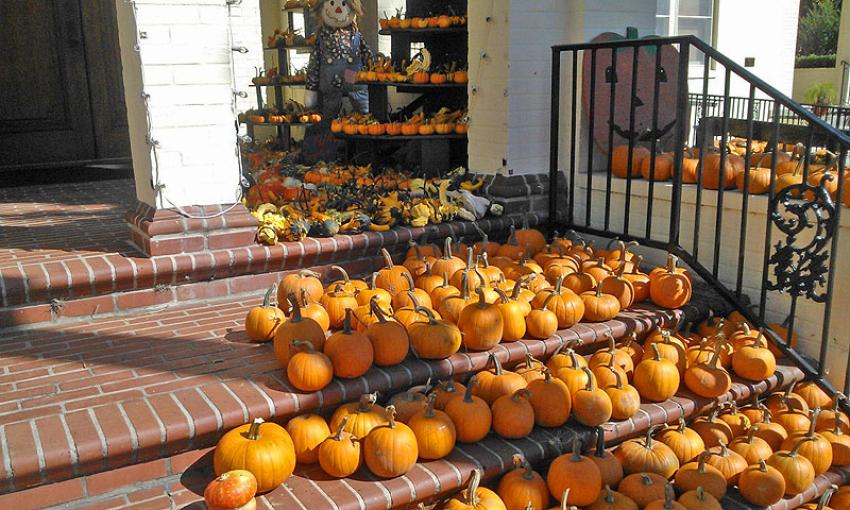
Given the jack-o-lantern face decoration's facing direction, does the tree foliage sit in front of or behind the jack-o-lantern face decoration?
behind

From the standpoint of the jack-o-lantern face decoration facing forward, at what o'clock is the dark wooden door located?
The dark wooden door is roughly at 3 o'clock from the jack-o-lantern face decoration.

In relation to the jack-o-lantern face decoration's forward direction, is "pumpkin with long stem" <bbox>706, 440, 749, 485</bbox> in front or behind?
in front

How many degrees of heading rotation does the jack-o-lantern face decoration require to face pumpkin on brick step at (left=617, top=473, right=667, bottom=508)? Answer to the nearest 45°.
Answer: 0° — it already faces it

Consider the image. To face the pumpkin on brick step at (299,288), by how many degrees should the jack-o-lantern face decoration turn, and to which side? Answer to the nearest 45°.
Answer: approximately 45° to its right

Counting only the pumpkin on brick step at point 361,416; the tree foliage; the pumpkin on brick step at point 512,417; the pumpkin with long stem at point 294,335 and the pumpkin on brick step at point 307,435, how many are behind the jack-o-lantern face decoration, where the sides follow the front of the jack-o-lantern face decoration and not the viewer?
1

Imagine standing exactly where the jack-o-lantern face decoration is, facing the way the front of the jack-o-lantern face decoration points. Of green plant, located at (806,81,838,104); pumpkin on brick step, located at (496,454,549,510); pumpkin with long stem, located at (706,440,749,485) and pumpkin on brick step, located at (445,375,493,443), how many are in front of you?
3

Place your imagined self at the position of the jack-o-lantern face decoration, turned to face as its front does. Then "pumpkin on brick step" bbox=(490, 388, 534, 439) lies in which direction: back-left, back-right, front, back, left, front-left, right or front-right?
front

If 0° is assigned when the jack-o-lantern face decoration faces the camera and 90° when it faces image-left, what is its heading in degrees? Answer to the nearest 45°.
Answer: approximately 0°

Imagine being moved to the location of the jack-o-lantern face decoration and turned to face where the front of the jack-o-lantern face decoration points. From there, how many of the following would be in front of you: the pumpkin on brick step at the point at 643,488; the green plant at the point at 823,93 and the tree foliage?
1

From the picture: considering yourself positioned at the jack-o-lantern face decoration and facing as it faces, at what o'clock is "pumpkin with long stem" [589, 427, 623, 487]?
The pumpkin with long stem is roughly at 12 o'clock from the jack-o-lantern face decoration.

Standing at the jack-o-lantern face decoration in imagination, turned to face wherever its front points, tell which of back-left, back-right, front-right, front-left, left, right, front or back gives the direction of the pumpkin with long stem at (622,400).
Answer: front

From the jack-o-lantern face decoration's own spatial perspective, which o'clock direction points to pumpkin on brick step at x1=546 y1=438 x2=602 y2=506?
The pumpkin on brick step is roughly at 12 o'clock from the jack-o-lantern face decoration.

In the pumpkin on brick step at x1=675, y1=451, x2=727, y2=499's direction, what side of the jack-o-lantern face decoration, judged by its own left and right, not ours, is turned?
front

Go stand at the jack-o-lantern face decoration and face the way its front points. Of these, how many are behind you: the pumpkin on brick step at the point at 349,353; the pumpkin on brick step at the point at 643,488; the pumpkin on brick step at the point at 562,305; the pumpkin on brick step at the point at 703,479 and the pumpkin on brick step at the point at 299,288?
0

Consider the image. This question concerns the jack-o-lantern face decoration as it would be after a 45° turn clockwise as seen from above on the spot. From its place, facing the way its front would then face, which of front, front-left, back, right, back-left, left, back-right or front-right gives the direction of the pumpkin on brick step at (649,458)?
front-left

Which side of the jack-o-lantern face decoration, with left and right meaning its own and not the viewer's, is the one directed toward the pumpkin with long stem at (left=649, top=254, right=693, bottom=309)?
front

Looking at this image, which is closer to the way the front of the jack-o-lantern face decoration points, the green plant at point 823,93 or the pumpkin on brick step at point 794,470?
the pumpkin on brick step

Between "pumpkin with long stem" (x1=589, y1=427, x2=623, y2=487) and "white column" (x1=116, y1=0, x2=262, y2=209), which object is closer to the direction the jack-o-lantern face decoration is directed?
the pumpkin with long stem

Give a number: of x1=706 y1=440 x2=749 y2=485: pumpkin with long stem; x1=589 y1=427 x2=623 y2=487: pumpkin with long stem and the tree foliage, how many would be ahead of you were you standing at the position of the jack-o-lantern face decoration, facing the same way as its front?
2

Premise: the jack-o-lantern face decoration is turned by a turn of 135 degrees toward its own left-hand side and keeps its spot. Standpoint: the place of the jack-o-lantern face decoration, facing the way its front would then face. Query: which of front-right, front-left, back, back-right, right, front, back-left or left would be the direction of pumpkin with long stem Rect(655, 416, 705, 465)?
back-right

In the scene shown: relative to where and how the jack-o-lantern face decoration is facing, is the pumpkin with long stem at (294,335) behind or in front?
in front

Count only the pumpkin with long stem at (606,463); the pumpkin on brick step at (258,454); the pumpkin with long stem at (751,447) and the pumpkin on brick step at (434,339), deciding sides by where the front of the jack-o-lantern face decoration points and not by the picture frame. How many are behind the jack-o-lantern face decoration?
0
